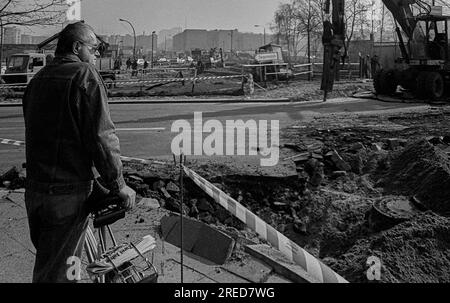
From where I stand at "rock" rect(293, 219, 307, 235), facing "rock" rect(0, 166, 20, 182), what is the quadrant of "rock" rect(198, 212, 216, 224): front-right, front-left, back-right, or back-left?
front-left

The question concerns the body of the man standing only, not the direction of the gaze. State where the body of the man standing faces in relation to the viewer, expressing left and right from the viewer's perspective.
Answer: facing away from the viewer and to the right of the viewer

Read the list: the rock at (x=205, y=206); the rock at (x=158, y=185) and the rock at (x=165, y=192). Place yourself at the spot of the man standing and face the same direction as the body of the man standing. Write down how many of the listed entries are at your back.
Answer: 0

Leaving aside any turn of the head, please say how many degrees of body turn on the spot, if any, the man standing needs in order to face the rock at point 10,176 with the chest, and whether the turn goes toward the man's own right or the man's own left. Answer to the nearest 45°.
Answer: approximately 45° to the man's own left

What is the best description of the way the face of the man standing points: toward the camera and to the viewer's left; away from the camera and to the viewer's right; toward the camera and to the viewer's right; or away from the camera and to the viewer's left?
away from the camera and to the viewer's right

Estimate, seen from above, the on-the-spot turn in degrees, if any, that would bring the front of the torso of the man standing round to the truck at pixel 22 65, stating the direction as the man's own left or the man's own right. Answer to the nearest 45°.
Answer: approximately 45° to the man's own left

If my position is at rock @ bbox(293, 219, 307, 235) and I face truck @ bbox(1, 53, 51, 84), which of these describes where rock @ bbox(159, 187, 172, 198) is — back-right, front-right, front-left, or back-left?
front-left
